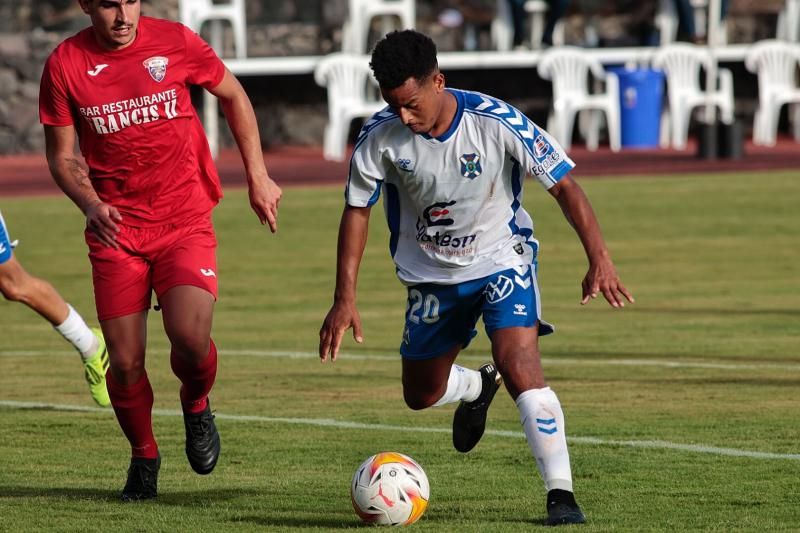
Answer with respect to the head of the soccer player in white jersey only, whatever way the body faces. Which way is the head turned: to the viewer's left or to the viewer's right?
to the viewer's left

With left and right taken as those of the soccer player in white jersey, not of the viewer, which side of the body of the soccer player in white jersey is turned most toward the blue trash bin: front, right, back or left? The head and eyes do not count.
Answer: back

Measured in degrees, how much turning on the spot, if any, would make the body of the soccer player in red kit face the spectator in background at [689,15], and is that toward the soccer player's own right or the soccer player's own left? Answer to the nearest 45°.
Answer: approximately 135° to the soccer player's own left

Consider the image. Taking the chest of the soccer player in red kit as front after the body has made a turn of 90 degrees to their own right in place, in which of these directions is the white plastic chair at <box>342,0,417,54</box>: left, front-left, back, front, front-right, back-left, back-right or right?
right
